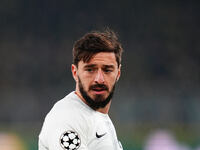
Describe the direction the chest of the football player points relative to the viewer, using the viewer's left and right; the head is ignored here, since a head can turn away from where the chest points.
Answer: facing the viewer and to the right of the viewer
